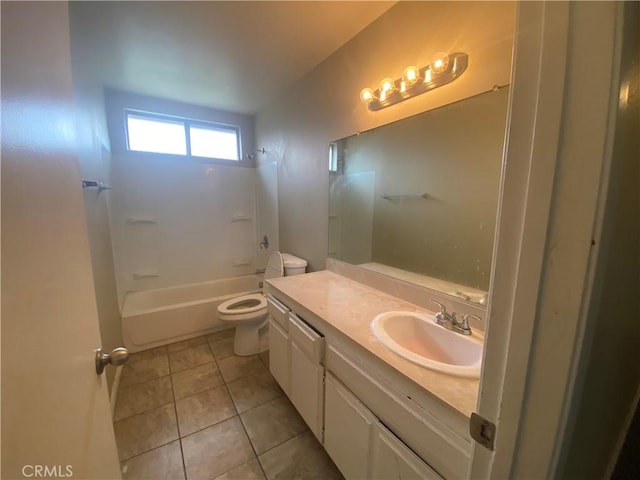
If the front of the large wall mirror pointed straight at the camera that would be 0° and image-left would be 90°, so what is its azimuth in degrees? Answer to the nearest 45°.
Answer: approximately 45°

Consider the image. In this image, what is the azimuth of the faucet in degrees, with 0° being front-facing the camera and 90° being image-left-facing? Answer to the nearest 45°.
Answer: approximately 45°

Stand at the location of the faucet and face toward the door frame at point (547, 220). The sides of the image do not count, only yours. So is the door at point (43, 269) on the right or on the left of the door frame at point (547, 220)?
right

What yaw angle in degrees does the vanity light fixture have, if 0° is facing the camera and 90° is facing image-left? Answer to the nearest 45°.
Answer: approximately 45°
